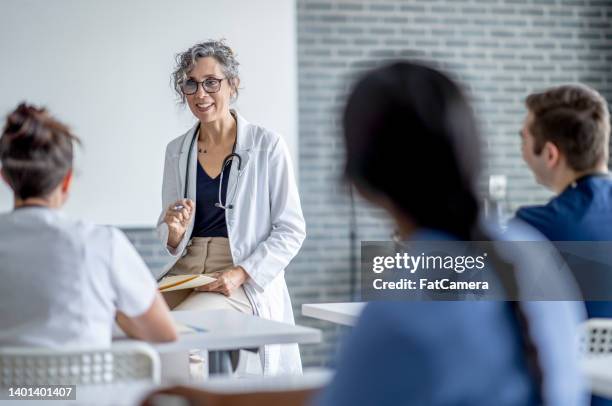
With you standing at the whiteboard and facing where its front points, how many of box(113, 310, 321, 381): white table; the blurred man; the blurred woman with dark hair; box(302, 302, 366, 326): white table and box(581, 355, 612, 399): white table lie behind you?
0

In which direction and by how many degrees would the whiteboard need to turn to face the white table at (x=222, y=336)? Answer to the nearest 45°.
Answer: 0° — it already faces it

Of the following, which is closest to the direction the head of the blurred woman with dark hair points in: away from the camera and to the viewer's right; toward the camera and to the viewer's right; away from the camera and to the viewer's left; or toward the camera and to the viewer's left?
away from the camera and to the viewer's left

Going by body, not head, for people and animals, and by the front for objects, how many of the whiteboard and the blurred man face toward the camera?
1

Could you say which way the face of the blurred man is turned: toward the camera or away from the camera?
away from the camera

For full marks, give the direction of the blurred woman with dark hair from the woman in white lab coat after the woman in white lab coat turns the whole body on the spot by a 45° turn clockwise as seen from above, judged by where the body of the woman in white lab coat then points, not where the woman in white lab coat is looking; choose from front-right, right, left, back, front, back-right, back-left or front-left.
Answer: left

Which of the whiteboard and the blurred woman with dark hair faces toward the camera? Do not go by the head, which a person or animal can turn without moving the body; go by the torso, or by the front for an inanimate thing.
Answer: the whiteboard

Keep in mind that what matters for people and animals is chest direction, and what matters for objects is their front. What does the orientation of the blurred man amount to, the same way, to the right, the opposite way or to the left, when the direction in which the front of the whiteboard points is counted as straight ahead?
the opposite way

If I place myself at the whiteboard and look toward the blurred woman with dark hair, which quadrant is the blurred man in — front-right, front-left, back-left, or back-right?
front-left

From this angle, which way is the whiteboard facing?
toward the camera

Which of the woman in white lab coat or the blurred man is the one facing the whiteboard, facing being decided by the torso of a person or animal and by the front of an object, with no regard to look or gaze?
the blurred man

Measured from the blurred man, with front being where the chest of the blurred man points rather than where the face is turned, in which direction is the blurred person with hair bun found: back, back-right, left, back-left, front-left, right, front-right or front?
left

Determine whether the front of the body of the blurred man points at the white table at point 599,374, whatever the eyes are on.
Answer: no

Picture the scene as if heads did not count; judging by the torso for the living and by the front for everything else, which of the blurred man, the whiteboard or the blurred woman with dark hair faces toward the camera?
the whiteboard

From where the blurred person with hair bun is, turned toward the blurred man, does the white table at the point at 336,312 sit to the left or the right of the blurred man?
left

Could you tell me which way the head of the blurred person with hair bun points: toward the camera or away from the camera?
away from the camera

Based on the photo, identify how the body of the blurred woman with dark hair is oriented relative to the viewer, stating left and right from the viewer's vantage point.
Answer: facing away from the viewer and to the left of the viewer

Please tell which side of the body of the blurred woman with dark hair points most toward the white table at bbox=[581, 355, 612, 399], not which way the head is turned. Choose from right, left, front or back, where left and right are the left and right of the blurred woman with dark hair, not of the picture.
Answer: right

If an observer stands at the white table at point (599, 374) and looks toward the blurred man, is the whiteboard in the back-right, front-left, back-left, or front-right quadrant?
front-left

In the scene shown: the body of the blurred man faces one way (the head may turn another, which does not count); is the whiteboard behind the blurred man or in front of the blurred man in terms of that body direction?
in front

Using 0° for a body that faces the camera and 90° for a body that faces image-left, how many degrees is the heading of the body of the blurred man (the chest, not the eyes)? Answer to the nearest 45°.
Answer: approximately 135°

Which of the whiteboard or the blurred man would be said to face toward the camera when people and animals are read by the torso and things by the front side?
the whiteboard
